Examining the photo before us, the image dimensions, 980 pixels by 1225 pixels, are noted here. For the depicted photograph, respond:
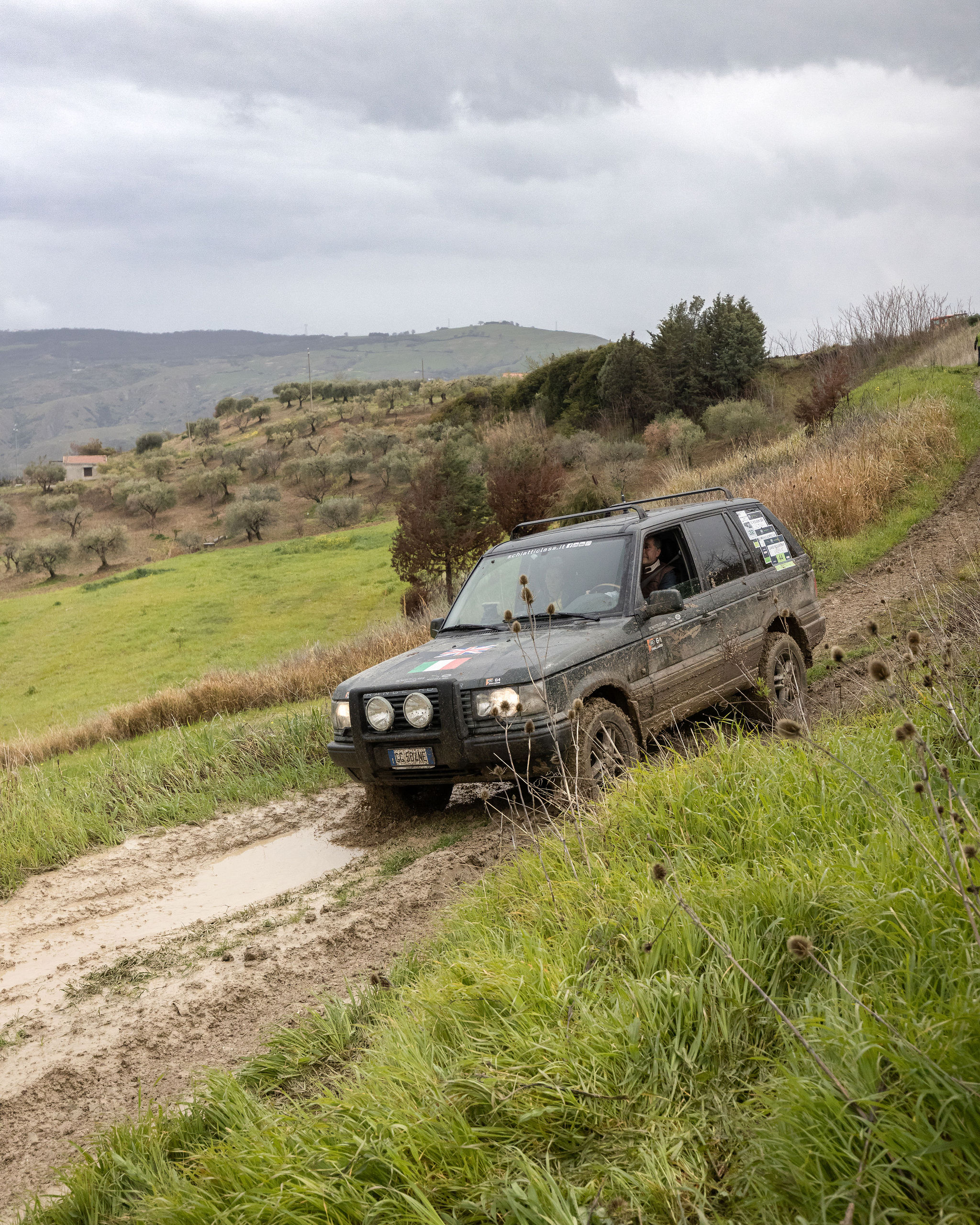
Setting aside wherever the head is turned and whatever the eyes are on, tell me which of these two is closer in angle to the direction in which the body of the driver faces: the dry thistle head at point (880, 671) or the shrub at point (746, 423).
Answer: the dry thistle head

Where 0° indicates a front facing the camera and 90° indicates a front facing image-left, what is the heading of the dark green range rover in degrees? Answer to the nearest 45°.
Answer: approximately 45°

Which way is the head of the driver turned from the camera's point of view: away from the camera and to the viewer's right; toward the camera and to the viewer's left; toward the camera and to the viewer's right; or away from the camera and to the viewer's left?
toward the camera and to the viewer's left

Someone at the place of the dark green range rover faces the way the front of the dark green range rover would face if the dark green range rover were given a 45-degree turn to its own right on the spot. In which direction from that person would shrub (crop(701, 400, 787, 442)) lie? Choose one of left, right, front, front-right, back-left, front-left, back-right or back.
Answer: right

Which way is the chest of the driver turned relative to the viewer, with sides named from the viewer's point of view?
facing the viewer and to the left of the viewer

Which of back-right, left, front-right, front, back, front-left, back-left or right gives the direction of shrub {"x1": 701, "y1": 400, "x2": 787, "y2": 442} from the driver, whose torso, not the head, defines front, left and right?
back-right

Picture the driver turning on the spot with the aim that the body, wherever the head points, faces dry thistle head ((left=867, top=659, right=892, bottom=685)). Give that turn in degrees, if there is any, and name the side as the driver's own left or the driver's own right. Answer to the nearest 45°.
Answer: approximately 45° to the driver's own left
